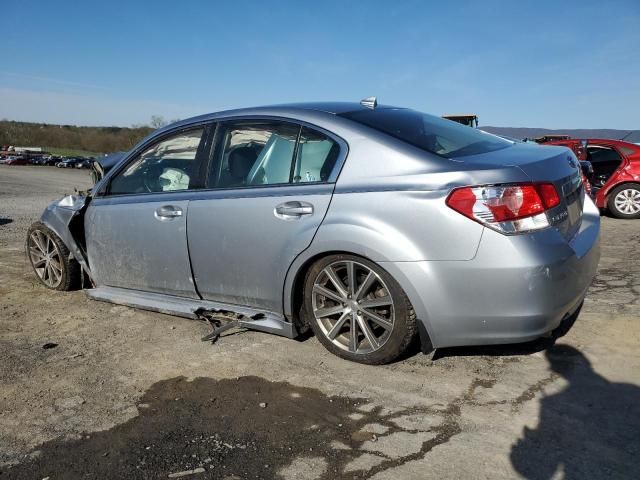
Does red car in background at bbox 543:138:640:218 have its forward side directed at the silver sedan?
no

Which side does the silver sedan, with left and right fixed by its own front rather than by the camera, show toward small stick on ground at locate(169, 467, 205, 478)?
left

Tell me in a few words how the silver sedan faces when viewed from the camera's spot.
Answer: facing away from the viewer and to the left of the viewer

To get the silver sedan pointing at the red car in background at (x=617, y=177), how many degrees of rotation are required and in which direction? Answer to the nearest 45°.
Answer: approximately 90° to its right

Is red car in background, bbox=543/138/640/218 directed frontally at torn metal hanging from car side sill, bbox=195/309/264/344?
no

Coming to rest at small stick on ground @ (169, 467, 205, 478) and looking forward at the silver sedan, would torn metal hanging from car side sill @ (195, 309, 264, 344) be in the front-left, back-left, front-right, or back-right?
front-left

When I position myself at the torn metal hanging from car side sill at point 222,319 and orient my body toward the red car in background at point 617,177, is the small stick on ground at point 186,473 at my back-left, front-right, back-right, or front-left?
back-right

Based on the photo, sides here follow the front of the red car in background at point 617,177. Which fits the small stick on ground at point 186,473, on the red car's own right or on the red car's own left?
on the red car's own left
